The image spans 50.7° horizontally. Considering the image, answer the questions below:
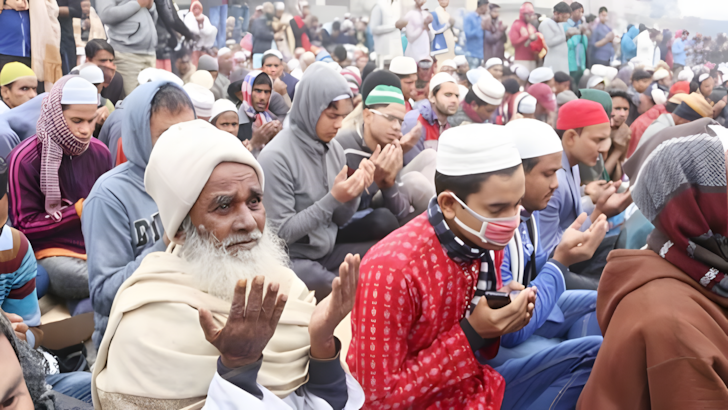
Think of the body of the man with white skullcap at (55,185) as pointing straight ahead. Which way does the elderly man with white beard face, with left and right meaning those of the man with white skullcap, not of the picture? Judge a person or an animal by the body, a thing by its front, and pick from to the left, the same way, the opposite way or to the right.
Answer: the same way

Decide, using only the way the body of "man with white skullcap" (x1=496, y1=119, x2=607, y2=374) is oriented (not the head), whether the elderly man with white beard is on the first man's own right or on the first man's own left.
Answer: on the first man's own right

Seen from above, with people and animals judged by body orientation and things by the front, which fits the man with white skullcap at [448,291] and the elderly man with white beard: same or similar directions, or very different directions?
same or similar directions

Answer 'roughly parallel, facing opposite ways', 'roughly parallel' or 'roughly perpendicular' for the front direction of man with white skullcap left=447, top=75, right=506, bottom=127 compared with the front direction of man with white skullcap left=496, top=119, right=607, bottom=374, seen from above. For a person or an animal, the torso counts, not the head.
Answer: roughly parallel

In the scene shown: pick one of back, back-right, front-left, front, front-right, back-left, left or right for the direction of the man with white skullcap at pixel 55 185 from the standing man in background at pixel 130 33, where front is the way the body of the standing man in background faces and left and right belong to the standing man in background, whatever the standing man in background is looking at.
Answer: front-right

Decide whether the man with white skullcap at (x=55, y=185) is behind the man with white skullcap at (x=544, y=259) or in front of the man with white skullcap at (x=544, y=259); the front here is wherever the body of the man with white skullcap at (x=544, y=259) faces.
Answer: behind

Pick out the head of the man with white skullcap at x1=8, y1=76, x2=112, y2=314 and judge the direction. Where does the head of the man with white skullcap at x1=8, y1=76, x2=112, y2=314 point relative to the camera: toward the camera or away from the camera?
toward the camera

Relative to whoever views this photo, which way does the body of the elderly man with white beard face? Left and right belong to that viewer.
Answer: facing the viewer and to the right of the viewer

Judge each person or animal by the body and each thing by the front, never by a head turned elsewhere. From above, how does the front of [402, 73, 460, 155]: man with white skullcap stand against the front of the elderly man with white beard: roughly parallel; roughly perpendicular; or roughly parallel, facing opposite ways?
roughly parallel

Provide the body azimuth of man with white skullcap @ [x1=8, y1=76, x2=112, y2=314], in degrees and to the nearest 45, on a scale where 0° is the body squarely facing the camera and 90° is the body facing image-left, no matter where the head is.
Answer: approximately 315°

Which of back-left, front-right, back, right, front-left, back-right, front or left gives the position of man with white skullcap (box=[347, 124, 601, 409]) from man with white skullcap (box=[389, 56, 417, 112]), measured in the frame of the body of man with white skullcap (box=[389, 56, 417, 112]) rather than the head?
front-right

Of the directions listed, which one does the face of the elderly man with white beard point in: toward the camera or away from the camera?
toward the camera

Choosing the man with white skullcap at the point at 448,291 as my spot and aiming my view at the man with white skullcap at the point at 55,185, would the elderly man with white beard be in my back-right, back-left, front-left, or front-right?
front-left

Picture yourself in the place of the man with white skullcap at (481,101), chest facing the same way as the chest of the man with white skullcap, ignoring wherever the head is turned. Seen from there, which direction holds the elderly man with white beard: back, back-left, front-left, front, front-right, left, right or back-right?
right

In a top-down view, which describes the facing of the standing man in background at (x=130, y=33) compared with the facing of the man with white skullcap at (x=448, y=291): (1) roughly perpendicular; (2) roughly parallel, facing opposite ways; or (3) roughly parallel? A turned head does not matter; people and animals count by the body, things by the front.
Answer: roughly parallel
